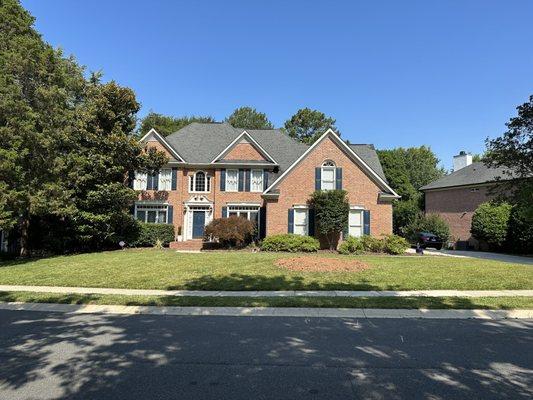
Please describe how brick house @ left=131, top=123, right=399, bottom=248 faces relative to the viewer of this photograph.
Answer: facing the viewer

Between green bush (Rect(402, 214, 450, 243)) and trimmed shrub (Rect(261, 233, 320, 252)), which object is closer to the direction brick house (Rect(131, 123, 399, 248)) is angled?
the trimmed shrub

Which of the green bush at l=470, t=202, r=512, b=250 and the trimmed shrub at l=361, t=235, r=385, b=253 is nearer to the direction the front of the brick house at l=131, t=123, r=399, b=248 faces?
the trimmed shrub

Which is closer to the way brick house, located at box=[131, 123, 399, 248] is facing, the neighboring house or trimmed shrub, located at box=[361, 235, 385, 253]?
the trimmed shrub

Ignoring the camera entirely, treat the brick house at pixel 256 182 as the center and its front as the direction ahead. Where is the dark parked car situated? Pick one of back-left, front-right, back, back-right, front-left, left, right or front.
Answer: left

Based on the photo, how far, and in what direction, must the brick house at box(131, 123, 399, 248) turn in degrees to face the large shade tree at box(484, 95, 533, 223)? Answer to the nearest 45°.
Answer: approximately 45° to its left

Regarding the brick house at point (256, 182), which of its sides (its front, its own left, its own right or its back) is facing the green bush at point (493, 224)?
left

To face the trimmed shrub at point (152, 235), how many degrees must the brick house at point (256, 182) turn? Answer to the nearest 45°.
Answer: approximately 90° to its right

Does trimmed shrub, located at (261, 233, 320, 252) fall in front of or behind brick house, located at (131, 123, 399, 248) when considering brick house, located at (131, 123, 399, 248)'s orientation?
in front

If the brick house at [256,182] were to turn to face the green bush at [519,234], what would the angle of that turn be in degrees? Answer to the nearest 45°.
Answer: approximately 90° to its left

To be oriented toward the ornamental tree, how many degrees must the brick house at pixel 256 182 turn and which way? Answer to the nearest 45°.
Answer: approximately 45° to its left

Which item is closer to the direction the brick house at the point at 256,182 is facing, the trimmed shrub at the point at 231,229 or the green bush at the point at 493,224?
the trimmed shrub
